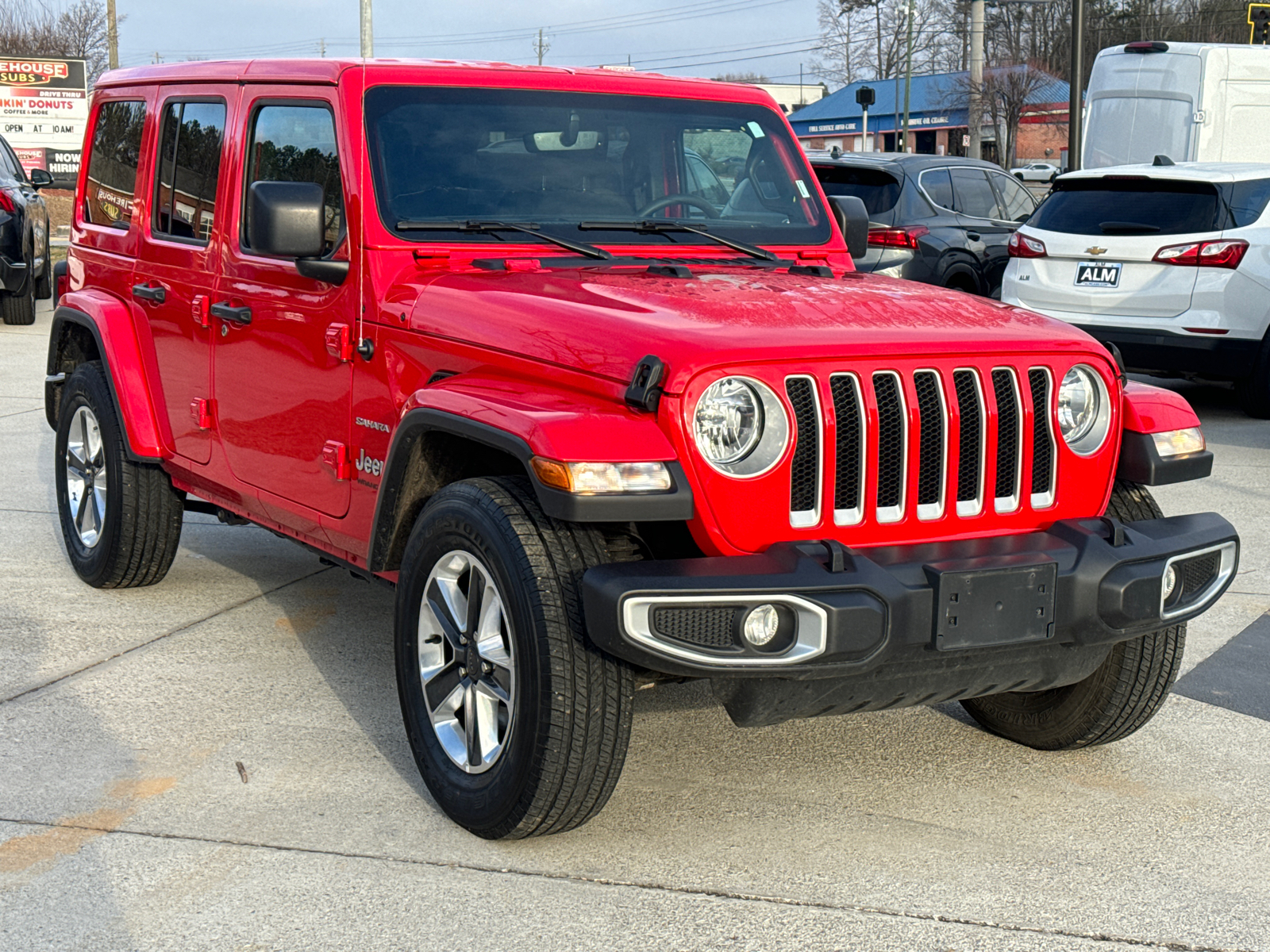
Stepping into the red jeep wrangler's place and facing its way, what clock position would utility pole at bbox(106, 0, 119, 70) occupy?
The utility pole is roughly at 7 o'clock from the red jeep wrangler.

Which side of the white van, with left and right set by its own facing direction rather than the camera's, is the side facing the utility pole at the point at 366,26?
left

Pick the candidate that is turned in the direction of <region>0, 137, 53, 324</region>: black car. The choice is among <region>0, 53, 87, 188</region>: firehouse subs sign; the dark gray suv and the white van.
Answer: the firehouse subs sign

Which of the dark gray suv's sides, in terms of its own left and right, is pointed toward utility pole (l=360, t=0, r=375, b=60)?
left

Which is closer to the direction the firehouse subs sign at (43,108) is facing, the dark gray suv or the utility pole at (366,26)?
the dark gray suv

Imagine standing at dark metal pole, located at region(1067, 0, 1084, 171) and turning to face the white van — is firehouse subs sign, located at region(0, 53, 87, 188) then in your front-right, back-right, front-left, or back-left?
back-right

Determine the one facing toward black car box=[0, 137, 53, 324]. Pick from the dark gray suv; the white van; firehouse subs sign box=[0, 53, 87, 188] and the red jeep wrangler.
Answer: the firehouse subs sign

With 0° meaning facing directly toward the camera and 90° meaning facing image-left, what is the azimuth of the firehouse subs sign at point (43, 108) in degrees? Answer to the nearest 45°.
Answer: approximately 0°

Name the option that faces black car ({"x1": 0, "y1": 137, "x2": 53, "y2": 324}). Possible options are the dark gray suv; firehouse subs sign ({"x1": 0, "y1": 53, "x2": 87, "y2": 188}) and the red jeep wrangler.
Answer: the firehouse subs sign

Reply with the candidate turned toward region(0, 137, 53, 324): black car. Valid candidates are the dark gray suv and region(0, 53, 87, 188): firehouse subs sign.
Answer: the firehouse subs sign

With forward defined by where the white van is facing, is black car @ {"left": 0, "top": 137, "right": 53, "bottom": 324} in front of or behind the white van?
behind
